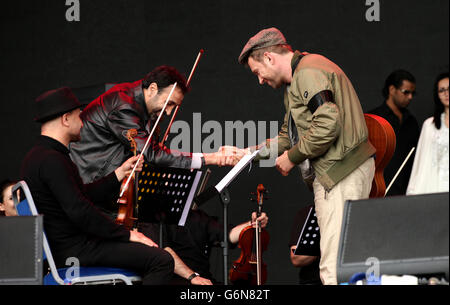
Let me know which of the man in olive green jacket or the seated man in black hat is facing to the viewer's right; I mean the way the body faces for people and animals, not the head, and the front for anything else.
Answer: the seated man in black hat

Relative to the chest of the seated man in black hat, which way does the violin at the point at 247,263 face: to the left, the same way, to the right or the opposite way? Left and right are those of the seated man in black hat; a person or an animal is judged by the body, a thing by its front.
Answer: to the right

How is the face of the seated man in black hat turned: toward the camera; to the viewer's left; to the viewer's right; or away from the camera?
to the viewer's right

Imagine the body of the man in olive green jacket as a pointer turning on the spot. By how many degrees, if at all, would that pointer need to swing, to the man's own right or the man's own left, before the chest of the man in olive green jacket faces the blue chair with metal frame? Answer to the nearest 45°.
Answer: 0° — they already face it

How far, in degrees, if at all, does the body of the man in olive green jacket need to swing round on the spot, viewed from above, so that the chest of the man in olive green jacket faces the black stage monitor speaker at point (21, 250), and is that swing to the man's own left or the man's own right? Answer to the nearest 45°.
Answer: approximately 45° to the man's own left

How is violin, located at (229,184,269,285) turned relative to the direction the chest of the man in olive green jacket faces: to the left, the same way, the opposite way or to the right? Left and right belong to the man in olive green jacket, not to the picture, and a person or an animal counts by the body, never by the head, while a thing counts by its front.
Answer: to the left

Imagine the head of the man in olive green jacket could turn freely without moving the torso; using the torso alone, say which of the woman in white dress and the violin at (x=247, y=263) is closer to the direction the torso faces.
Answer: the violin

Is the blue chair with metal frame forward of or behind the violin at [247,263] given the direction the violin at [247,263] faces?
forward

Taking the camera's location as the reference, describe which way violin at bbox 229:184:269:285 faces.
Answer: facing the viewer

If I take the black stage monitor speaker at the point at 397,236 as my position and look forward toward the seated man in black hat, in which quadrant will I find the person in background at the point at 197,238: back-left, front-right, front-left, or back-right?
front-right

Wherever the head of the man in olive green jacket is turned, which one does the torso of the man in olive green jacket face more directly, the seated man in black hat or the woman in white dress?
the seated man in black hat

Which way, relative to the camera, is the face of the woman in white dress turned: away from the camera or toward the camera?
toward the camera

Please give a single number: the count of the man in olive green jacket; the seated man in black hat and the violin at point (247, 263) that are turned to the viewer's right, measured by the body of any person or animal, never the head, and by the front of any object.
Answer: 1

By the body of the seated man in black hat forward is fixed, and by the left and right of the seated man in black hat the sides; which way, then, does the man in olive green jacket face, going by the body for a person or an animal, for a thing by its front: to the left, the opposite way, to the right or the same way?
the opposite way

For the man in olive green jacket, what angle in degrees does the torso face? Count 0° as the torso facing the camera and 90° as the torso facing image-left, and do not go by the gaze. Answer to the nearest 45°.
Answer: approximately 90°

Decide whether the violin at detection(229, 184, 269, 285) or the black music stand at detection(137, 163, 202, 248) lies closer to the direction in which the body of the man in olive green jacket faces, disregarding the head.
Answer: the black music stand

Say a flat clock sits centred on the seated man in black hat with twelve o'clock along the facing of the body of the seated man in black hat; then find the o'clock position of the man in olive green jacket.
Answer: The man in olive green jacket is roughly at 12 o'clock from the seated man in black hat.

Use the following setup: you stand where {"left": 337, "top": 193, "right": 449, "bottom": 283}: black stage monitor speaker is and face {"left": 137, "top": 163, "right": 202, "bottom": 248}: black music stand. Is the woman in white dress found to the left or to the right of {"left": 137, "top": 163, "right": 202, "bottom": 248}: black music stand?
right

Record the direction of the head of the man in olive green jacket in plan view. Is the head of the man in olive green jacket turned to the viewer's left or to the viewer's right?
to the viewer's left

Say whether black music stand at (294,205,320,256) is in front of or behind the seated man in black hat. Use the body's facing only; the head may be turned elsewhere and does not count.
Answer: in front

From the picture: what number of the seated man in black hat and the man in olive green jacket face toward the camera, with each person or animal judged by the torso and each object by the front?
0
